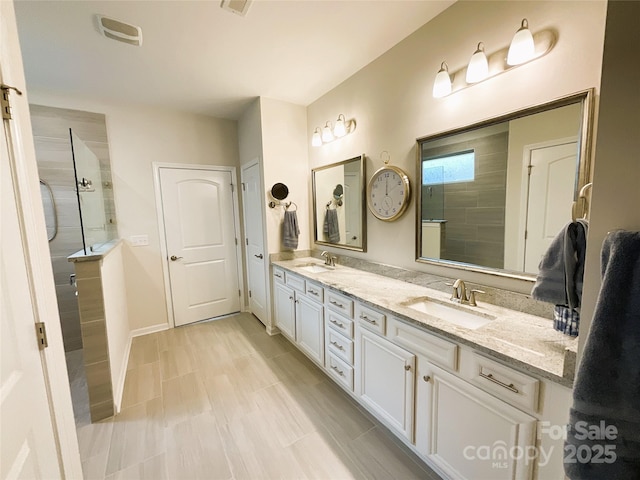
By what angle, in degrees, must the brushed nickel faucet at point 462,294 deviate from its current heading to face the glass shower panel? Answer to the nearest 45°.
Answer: approximately 45° to its right

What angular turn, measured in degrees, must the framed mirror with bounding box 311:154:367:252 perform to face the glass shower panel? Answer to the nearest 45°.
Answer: approximately 45° to its right

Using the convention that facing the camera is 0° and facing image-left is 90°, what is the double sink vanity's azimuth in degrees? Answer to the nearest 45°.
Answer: approximately 45°

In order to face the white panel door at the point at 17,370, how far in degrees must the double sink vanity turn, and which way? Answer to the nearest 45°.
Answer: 0° — it already faces it

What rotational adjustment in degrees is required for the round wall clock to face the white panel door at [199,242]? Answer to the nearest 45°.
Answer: approximately 45° to its right

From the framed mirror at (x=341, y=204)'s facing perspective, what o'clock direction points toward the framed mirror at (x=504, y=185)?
the framed mirror at (x=504, y=185) is roughly at 9 o'clock from the framed mirror at (x=341, y=204).

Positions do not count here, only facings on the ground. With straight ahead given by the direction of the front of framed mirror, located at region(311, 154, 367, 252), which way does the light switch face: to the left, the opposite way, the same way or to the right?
to the left

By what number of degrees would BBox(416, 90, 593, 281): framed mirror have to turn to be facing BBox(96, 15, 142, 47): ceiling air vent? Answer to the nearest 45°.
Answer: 0° — it already faces it

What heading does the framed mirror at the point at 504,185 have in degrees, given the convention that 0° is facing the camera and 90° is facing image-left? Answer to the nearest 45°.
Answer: approximately 45°
